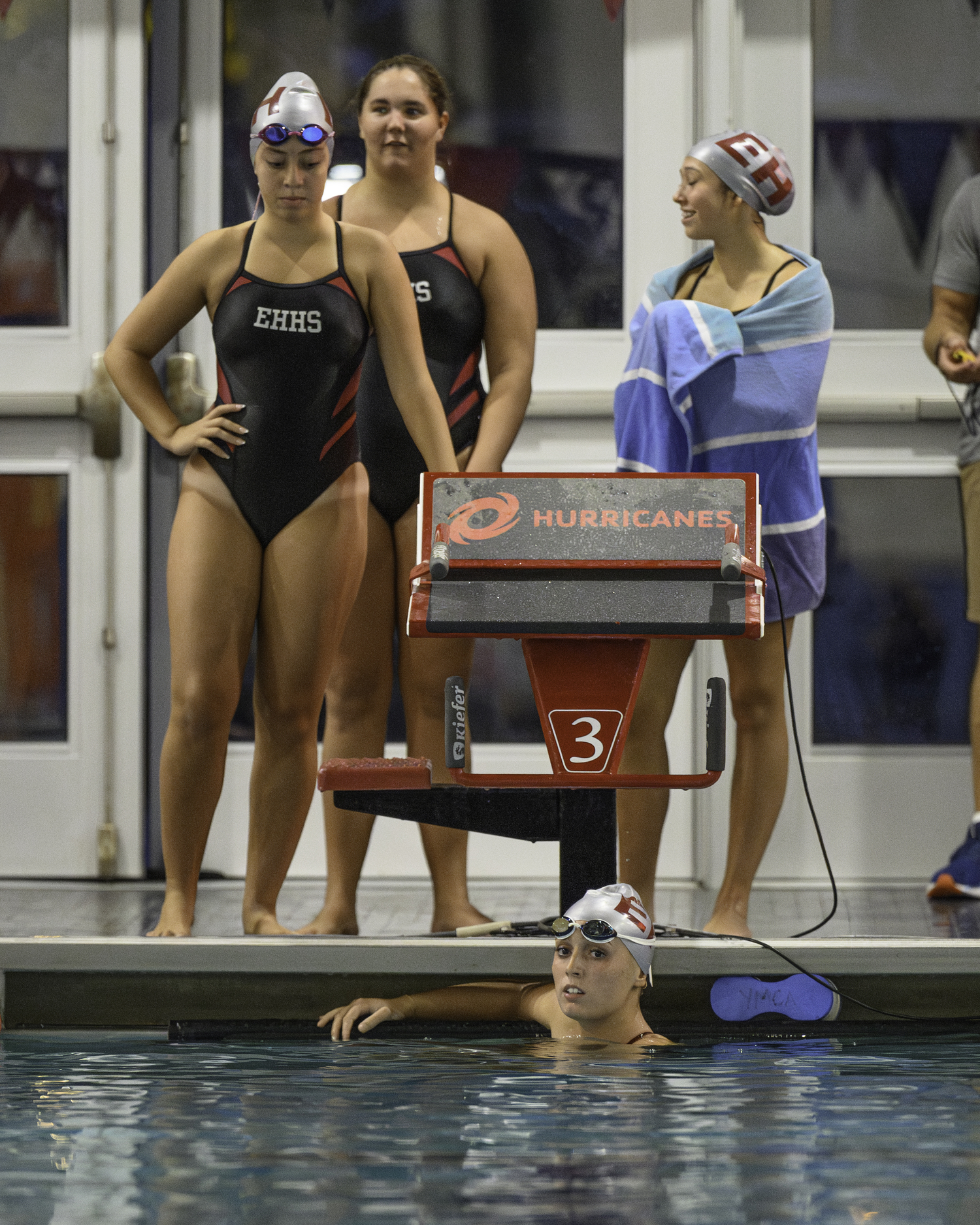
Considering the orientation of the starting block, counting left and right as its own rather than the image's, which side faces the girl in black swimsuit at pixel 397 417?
back

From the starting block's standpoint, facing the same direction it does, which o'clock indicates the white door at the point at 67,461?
The white door is roughly at 5 o'clock from the starting block.

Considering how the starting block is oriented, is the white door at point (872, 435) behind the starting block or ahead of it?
behind

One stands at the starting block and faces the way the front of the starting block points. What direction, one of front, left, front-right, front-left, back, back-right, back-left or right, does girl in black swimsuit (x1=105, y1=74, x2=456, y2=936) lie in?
back-right

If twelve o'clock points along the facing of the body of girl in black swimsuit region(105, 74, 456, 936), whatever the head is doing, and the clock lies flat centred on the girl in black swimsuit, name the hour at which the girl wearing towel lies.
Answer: The girl wearing towel is roughly at 9 o'clock from the girl in black swimsuit.

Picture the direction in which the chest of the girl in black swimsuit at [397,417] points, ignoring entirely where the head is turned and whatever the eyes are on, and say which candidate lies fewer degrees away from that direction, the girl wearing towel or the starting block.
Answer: the starting block

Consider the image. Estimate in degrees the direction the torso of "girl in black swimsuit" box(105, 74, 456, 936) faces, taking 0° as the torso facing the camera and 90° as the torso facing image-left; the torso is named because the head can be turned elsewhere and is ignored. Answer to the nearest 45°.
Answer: approximately 0°

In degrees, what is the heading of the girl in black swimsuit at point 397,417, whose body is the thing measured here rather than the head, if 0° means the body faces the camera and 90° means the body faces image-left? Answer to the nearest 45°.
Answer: approximately 0°

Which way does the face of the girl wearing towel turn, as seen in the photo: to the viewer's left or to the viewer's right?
to the viewer's left
